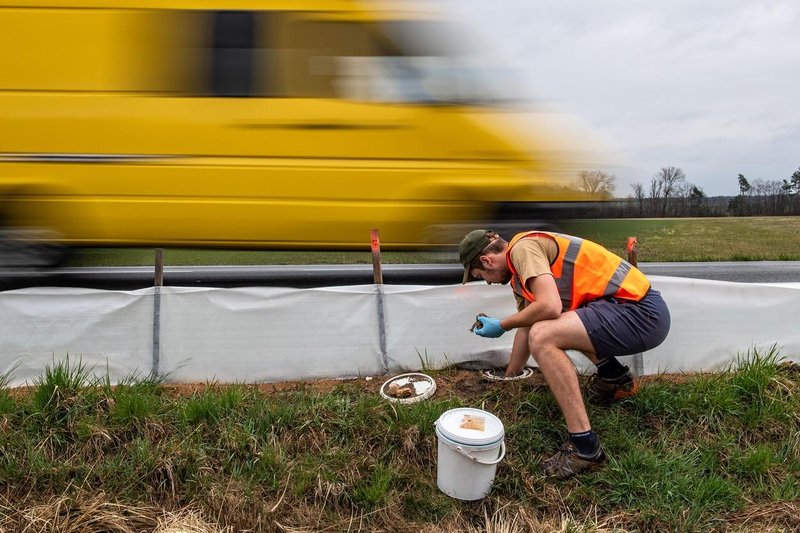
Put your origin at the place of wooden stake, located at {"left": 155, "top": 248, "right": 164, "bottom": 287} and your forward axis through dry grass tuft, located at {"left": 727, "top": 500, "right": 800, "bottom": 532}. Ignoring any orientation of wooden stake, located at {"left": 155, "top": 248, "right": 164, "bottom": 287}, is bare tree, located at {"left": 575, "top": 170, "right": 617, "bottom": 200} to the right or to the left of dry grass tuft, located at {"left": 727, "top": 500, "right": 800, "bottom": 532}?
left

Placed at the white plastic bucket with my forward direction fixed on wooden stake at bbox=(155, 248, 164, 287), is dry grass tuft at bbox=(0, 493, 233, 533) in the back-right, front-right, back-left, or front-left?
front-left

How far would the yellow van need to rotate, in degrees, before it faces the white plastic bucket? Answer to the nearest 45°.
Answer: approximately 45° to its right

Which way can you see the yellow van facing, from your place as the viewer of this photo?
facing to the right of the viewer

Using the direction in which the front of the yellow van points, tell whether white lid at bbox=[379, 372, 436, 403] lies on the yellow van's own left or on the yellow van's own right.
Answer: on the yellow van's own right

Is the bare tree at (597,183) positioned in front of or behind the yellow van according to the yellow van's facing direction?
in front

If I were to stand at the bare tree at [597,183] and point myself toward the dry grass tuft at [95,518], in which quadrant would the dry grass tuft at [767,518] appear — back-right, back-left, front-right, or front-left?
front-left

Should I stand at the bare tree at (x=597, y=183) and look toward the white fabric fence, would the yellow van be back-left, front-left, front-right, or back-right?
front-right

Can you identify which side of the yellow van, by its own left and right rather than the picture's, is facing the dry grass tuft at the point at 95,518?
right
